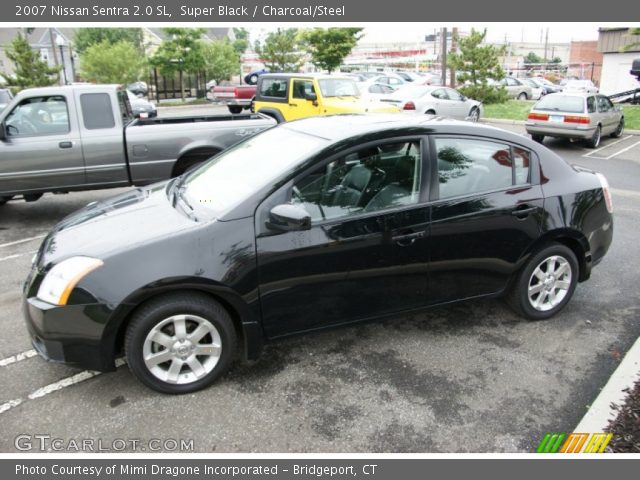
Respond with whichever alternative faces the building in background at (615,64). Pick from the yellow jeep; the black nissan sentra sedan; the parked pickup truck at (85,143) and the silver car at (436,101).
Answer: the silver car

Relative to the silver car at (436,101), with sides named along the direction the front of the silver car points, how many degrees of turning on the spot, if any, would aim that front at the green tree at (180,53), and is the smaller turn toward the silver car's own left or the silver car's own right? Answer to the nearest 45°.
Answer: approximately 90° to the silver car's own left

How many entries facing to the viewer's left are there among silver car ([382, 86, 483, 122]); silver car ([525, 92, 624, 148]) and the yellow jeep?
0

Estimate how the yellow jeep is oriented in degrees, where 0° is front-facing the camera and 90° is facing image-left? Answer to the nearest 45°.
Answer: approximately 315°

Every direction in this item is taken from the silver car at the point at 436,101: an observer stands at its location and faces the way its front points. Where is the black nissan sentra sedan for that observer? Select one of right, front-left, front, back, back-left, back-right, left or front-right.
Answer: back-right

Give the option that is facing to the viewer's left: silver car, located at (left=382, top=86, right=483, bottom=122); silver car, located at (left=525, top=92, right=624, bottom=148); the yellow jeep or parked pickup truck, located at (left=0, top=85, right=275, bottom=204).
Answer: the parked pickup truck

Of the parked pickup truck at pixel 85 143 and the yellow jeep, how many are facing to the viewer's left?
1

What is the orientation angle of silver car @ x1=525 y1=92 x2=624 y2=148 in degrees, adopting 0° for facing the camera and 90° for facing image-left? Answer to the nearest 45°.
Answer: approximately 225°

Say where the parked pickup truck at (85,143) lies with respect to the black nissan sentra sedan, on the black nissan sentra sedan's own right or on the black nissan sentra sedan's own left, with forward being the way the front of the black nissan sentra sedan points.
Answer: on the black nissan sentra sedan's own right

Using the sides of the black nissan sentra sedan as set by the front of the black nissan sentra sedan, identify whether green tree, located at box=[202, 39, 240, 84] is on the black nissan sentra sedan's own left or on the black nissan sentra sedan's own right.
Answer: on the black nissan sentra sedan's own right

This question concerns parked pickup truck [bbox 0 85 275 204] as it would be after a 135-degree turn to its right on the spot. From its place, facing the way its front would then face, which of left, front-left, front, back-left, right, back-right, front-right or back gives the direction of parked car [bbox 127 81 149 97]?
front-left

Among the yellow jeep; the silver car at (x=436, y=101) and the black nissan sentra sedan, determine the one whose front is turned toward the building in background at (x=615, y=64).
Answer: the silver car

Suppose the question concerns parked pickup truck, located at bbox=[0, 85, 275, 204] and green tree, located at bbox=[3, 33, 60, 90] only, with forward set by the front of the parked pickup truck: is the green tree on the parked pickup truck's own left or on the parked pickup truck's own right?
on the parked pickup truck's own right

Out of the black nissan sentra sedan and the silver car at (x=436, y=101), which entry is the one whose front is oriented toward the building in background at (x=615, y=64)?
the silver car

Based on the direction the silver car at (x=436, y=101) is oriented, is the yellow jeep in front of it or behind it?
behind

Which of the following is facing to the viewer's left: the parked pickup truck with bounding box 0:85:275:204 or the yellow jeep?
the parked pickup truck

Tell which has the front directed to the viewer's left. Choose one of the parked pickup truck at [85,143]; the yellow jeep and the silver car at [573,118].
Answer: the parked pickup truck
